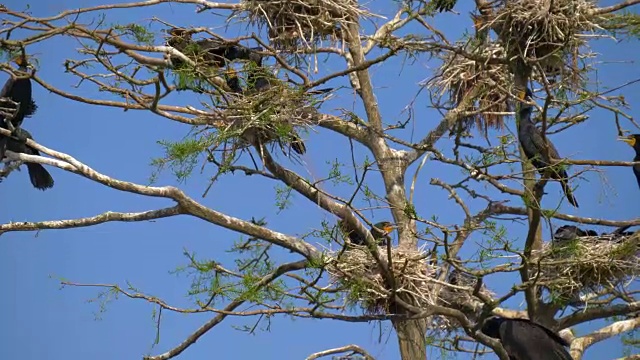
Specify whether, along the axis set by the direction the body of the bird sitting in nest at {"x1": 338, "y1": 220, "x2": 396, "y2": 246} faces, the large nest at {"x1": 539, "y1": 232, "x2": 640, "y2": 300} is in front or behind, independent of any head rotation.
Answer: in front

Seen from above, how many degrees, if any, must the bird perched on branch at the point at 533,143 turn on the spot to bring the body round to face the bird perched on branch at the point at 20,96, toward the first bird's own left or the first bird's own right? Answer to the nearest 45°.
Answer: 0° — it already faces it

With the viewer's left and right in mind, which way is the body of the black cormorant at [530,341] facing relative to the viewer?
facing to the left of the viewer

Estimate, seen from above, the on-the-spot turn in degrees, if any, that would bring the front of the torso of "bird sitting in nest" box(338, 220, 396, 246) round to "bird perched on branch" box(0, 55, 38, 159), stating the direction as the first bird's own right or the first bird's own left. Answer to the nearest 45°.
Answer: approximately 180°

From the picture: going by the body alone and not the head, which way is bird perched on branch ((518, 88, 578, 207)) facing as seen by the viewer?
to the viewer's left

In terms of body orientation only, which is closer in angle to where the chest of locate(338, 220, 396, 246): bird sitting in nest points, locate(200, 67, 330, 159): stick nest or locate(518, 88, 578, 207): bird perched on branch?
the bird perched on branch

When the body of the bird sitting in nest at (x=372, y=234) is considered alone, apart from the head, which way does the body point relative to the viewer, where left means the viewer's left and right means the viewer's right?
facing to the right of the viewer
